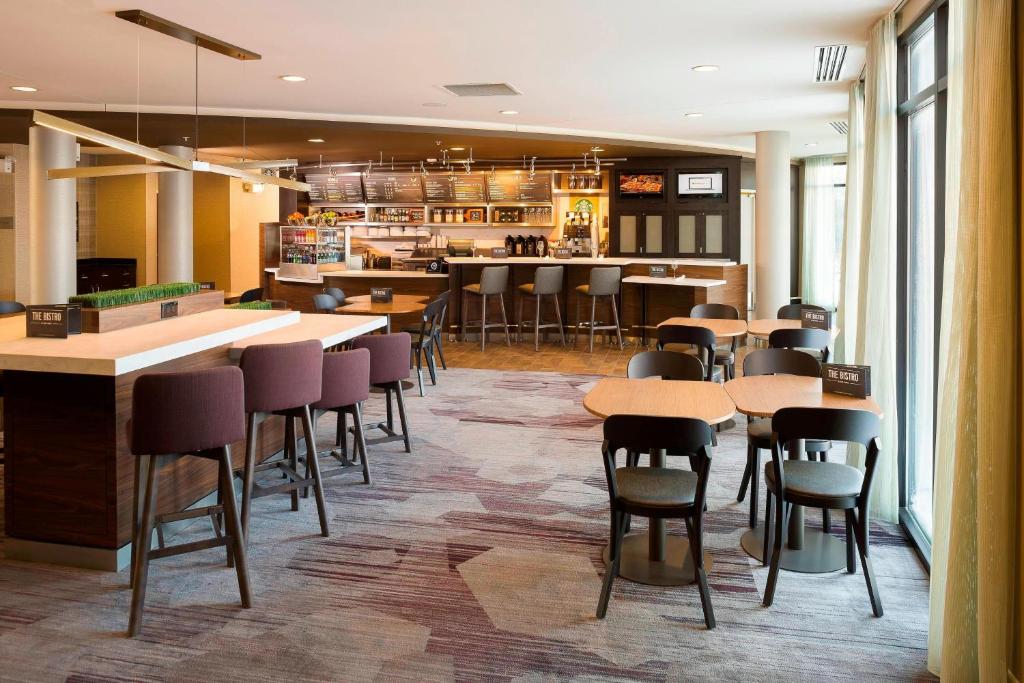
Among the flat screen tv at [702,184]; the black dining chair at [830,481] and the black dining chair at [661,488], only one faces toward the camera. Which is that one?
the flat screen tv

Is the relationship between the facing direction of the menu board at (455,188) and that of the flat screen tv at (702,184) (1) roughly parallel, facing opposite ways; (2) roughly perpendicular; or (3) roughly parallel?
roughly parallel

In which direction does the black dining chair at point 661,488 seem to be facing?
away from the camera

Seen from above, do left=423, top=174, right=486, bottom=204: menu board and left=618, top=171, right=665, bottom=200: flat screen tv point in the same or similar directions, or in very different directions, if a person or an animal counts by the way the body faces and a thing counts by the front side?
same or similar directions

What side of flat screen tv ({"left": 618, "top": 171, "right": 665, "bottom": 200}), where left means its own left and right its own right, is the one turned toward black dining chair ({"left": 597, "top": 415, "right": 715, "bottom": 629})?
front

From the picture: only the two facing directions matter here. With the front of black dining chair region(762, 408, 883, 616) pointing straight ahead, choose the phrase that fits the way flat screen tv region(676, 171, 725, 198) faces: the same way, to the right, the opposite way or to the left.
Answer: the opposite way

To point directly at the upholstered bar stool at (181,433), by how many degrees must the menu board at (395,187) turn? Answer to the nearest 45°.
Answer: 0° — it already faces it

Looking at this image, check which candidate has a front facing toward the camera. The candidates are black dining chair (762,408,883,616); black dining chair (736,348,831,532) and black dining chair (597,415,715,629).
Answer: black dining chair (736,348,831,532)

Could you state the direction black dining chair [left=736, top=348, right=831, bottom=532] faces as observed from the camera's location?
facing the viewer

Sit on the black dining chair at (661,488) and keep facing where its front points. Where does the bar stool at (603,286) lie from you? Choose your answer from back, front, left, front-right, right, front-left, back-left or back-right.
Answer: front

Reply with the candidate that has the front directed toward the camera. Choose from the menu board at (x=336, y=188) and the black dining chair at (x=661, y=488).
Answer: the menu board

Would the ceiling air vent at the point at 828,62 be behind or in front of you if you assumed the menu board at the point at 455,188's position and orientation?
in front

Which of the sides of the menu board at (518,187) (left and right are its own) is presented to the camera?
front

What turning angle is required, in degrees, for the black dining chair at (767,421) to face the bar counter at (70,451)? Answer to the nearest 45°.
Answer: approximately 45° to its right

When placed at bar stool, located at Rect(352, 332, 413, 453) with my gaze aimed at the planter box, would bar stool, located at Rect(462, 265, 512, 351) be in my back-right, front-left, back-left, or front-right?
back-right

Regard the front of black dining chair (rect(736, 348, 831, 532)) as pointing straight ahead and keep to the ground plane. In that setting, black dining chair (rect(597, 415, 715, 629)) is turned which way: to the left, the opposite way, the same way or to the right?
the opposite way
